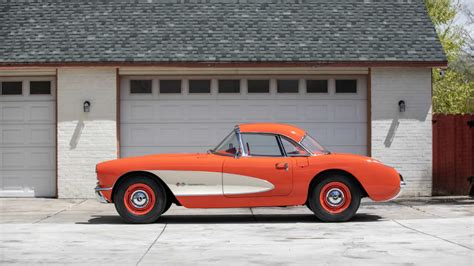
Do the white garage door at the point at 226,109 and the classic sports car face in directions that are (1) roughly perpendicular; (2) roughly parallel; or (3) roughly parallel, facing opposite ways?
roughly perpendicular

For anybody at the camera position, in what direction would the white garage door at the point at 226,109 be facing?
facing the viewer

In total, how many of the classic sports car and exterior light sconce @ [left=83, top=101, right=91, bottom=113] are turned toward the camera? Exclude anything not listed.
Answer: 1

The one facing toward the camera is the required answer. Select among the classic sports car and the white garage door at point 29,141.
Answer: the white garage door

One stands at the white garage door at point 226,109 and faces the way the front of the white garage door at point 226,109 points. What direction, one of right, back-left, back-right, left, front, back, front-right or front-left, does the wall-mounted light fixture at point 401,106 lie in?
left

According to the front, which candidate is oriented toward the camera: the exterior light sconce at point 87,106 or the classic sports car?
the exterior light sconce

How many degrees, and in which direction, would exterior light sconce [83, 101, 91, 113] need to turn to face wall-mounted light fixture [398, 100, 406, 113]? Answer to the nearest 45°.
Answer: approximately 90° to its left

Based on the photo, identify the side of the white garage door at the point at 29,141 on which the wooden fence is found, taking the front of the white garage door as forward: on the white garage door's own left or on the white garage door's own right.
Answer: on the white garage door's own left

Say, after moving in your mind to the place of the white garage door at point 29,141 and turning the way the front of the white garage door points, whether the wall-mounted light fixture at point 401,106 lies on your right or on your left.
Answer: on your left

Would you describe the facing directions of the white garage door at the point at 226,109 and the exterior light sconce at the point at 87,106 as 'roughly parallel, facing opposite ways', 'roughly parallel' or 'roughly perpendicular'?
roughly parallel

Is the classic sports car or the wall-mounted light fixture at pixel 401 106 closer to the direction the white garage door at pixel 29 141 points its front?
the classic sports car

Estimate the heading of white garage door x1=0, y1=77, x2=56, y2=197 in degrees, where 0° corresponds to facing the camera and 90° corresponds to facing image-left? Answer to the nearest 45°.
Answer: approximately 0°

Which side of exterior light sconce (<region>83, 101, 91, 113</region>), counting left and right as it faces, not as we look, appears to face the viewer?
front
